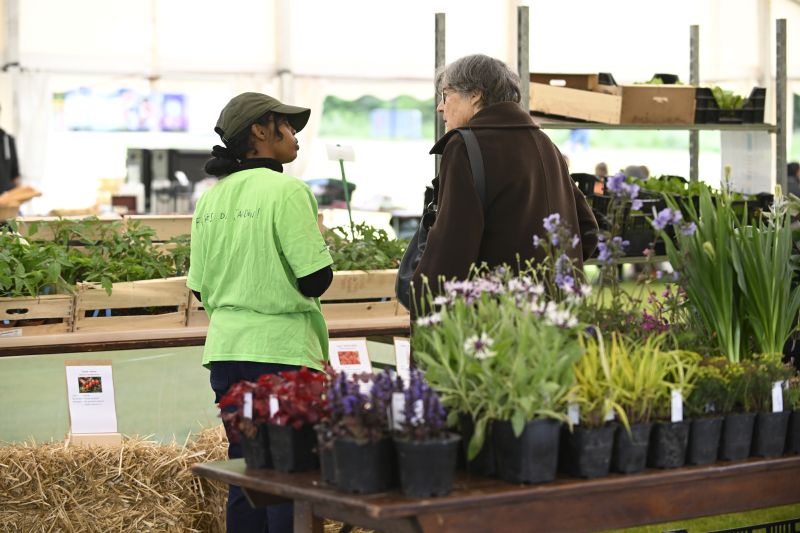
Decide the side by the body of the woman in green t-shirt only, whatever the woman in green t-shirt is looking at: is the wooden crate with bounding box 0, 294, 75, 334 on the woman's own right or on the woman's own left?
on the woman's own left

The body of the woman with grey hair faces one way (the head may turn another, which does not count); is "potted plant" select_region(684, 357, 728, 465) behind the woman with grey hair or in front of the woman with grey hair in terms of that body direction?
behind

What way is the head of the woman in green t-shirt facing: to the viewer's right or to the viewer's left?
to the viewer's right

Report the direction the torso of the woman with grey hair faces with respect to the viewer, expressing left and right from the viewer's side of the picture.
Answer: facing away from the viewer and to the left of the viewer

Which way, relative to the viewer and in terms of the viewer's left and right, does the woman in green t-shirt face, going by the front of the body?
facing away from the viewer and to the right of the viewer

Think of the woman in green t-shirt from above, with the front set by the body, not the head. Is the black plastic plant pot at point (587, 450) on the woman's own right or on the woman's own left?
on the woman's own right
